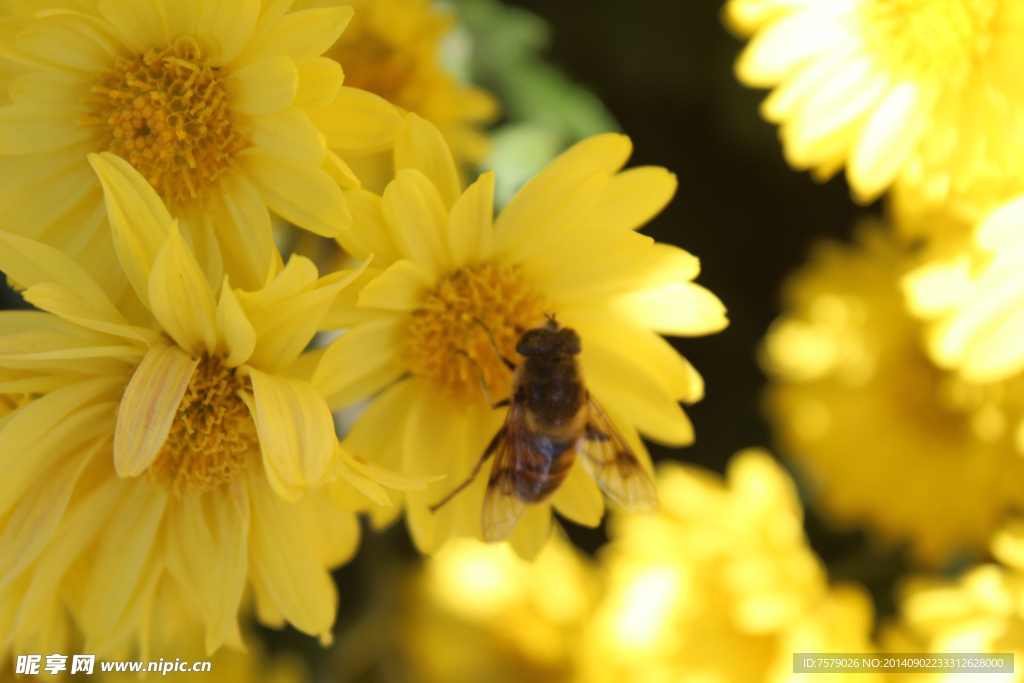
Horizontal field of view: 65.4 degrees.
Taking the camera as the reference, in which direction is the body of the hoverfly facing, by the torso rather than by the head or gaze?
away from the camera
